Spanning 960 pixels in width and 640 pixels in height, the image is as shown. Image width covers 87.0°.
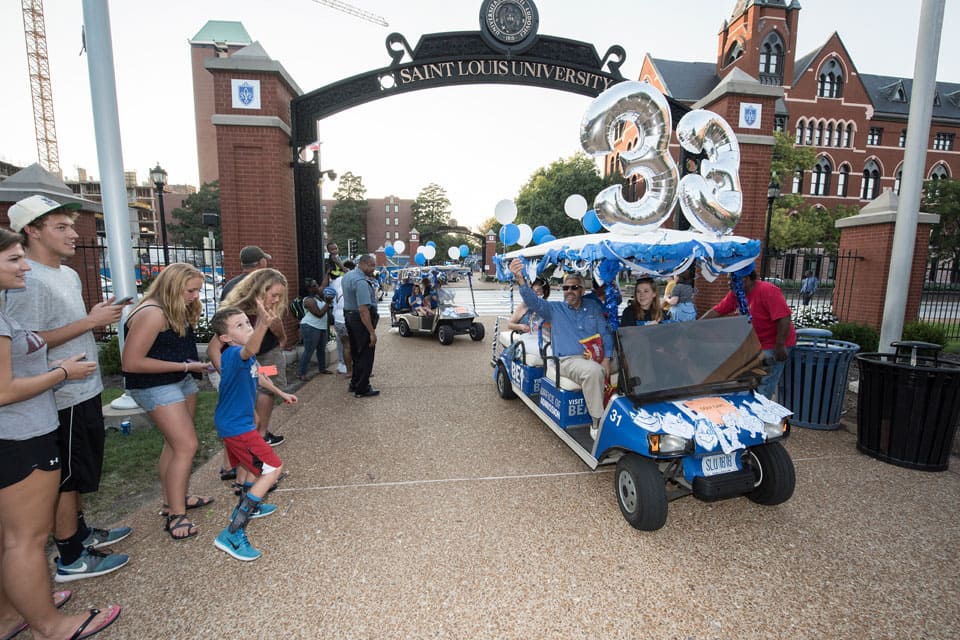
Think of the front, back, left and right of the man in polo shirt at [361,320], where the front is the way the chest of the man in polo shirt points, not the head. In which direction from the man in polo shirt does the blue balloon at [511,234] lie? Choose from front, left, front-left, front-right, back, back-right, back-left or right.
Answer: front

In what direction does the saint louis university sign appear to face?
toward the camera

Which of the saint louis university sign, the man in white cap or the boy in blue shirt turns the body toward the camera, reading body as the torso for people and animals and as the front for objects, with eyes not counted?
the saint louis university sign

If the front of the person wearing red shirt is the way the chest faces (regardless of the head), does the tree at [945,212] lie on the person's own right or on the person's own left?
on the person's own right

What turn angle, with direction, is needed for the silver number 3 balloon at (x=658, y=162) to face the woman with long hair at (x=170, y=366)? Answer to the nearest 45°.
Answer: approximately 45° to its right

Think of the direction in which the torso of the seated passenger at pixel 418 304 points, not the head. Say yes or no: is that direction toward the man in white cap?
no

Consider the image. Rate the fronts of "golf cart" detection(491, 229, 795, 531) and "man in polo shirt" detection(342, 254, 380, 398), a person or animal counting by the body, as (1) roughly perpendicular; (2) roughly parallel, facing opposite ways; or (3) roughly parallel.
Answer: roughly perpendicular

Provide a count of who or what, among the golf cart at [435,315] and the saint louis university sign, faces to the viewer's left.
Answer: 0

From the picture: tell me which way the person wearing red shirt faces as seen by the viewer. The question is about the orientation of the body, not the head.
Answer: to the viewer's left

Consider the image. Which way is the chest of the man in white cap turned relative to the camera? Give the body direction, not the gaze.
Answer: to the viewer's right

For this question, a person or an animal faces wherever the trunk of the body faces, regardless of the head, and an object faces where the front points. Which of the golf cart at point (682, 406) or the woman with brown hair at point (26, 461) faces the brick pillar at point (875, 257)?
the woman with brown hair

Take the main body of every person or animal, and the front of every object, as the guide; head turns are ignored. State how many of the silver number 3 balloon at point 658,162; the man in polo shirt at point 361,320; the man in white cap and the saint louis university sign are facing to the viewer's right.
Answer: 2

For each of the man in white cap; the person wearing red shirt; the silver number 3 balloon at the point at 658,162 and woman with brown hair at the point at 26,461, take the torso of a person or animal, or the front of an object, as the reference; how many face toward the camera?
1

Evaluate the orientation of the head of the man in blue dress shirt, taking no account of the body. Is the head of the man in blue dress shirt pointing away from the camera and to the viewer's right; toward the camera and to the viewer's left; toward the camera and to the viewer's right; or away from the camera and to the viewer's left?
toward the camera and to the viewer's left

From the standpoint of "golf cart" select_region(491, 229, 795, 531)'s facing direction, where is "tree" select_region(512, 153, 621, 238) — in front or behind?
behind

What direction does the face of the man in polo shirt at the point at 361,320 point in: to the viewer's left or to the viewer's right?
to the viewer's right

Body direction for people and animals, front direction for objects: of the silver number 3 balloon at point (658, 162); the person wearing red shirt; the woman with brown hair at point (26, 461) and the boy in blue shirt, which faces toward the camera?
the silver number 3 balloon

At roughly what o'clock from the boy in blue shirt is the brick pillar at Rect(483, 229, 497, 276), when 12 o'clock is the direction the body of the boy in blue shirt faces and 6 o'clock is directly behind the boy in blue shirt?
The brick pillar is roughly at 10 o'clock from the boy in blue shirt.

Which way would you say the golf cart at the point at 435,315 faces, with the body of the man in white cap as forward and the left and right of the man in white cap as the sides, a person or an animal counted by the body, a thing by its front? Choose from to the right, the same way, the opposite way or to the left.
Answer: to the right
